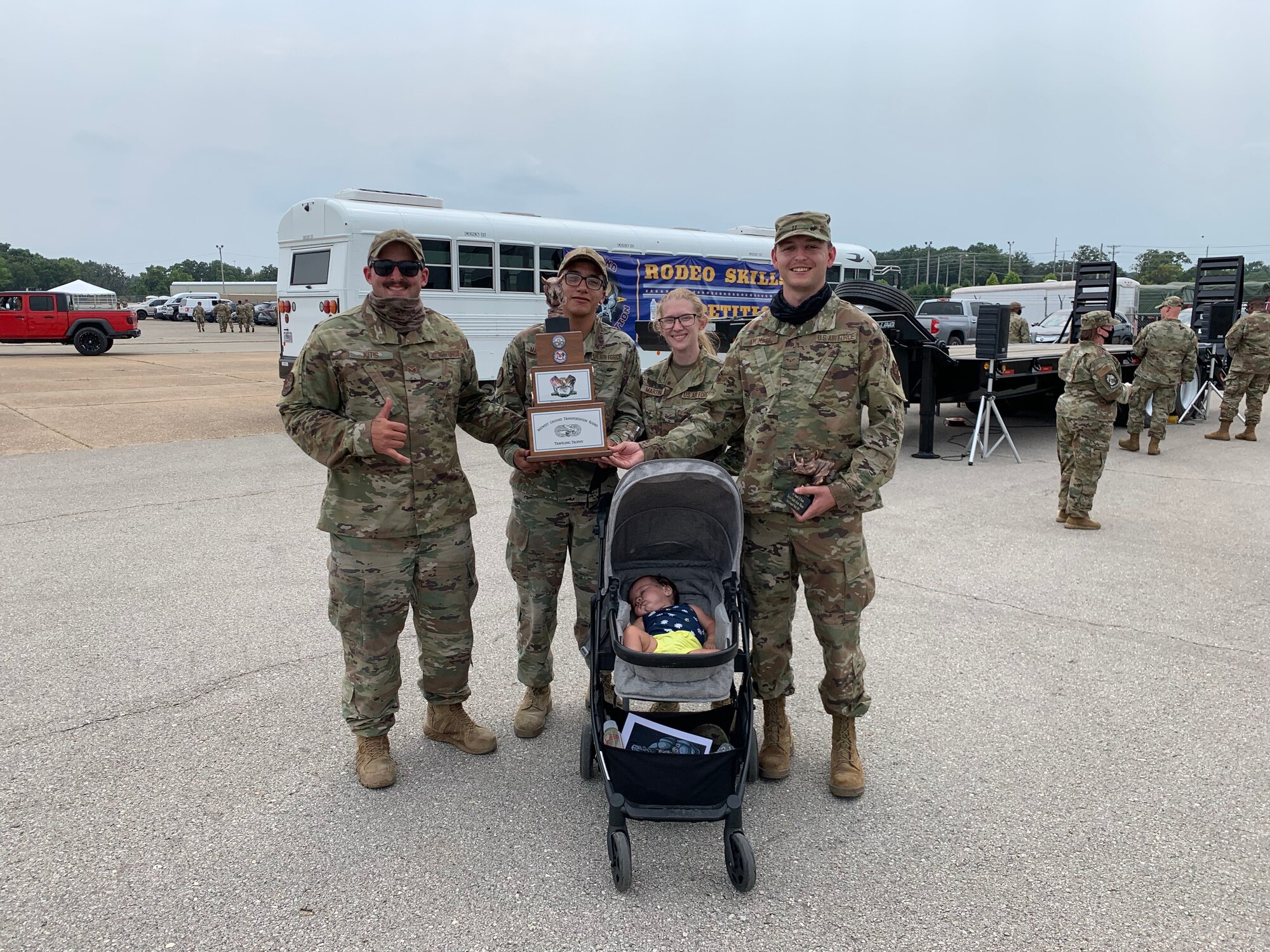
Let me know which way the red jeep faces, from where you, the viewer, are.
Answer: facing to the left of the viewer

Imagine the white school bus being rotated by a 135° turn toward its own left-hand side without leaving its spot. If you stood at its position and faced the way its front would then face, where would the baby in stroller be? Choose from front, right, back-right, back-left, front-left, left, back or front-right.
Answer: left

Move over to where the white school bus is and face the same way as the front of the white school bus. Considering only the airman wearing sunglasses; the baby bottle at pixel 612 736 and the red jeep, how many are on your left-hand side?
1

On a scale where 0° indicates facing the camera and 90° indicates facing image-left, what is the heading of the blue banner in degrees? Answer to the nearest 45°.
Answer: approximately 0°

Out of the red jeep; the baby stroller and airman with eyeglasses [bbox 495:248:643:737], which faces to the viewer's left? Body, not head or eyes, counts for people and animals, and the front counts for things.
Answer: the red jeep

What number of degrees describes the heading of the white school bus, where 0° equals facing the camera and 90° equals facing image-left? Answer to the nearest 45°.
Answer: approximately 225°

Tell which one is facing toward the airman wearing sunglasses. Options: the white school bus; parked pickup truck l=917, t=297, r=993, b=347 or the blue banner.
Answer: the blue banner

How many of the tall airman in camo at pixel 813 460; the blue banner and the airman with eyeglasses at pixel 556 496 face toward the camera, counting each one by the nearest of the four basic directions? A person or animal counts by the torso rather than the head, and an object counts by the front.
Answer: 3
